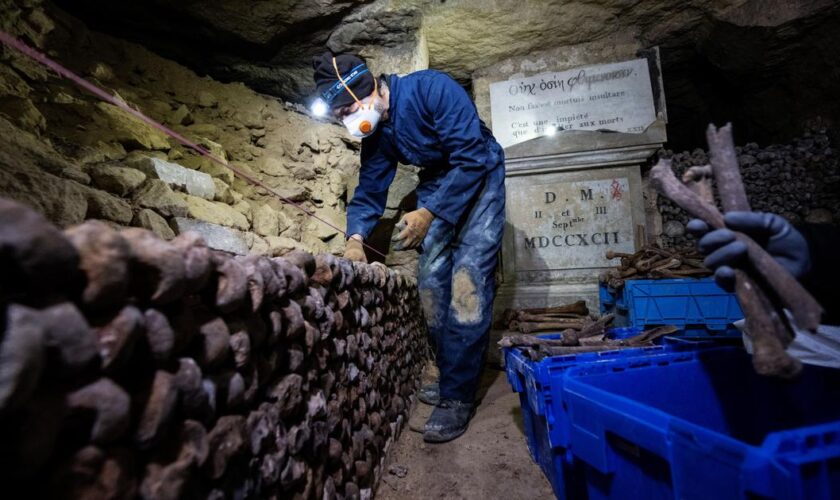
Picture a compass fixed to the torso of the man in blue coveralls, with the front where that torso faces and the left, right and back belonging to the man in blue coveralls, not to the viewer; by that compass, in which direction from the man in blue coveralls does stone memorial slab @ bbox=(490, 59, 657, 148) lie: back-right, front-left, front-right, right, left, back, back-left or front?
back

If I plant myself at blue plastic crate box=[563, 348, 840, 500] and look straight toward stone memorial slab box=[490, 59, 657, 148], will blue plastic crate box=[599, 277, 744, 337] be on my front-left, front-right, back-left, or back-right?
front-right

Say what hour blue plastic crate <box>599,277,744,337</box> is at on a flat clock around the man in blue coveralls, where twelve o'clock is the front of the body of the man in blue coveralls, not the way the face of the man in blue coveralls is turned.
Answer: The blue plastic crate is roughly at 7 o'clock from the man in blue coveralls.

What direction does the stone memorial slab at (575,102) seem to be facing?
toward the camera

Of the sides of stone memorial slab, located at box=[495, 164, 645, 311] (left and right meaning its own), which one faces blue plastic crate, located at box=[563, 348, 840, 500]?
front

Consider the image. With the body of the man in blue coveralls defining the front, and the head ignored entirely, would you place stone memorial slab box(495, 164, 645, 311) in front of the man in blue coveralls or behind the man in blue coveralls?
behind

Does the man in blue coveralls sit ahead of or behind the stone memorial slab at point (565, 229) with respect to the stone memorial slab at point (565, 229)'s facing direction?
ahead

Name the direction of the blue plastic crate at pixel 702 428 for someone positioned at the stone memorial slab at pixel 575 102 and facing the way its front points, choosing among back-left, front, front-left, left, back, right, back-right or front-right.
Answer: front

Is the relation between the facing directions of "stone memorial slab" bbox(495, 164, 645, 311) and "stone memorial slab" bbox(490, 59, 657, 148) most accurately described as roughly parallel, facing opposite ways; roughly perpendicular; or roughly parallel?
roughly parallel

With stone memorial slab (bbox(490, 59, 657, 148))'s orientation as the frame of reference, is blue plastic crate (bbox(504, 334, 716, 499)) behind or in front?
in front

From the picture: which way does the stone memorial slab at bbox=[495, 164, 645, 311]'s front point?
toward the camera

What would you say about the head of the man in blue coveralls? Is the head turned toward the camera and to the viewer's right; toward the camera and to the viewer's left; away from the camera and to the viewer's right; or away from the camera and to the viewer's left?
toward the camera and to the viewer's left

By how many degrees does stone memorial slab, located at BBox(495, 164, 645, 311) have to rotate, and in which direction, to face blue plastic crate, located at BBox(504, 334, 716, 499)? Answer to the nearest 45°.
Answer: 0° — it already faces it
